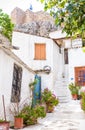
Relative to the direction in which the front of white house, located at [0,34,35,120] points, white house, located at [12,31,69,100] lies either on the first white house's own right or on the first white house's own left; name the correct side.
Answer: on the first white house's own left

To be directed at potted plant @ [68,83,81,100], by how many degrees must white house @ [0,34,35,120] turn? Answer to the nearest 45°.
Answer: approximately 90° to its left

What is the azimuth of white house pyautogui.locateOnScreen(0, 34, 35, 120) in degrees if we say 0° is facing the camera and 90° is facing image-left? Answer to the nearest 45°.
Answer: approximately 315°

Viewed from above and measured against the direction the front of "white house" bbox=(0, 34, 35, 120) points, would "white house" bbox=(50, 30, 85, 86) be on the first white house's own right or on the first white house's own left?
on the first white house's own left

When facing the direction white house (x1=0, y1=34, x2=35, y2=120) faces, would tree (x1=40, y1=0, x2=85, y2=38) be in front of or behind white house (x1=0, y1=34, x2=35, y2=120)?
in front
